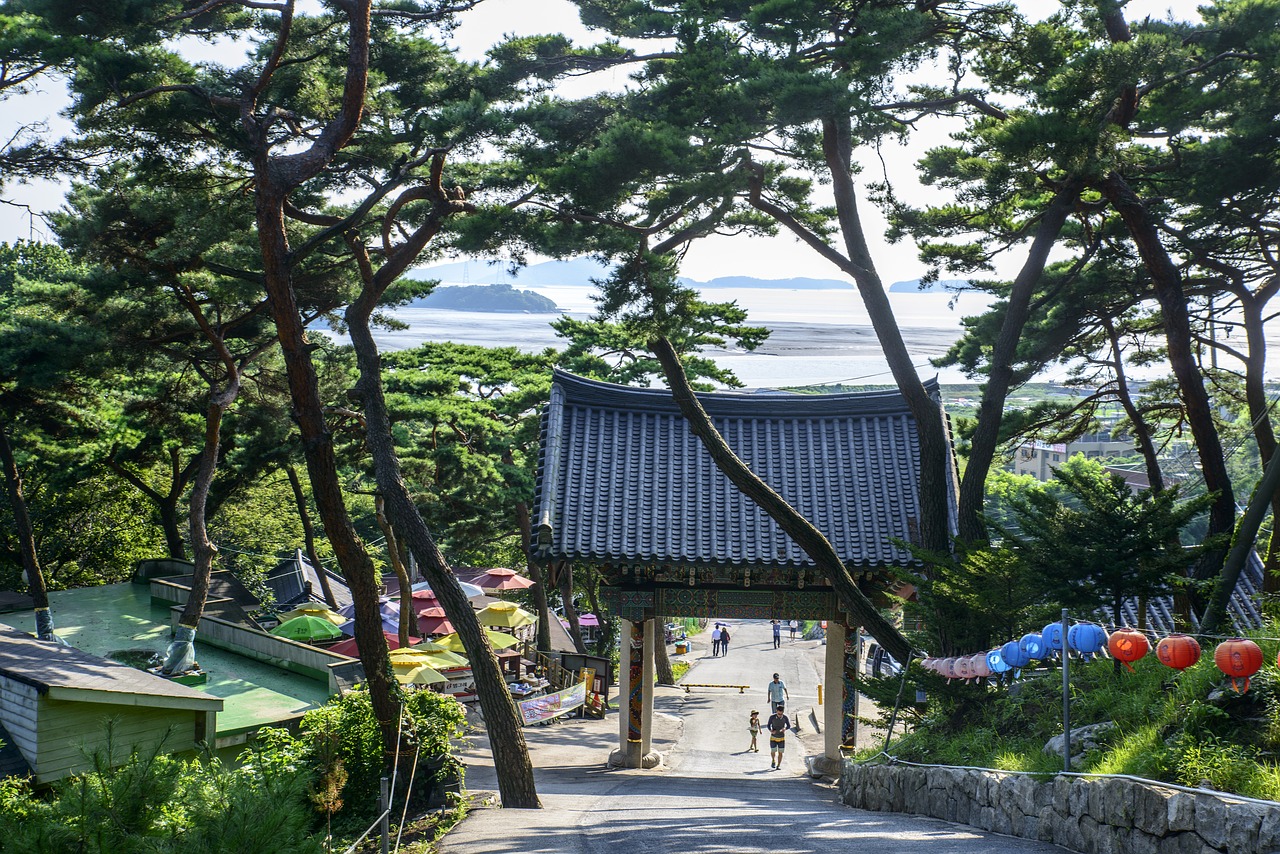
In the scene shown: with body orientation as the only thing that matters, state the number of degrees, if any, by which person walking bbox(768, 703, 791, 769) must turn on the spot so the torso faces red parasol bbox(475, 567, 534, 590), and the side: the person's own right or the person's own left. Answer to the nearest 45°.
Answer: approximately 135° to the person's own right

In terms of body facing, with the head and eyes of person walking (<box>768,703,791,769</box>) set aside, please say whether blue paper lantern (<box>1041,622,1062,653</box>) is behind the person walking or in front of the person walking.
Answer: in front

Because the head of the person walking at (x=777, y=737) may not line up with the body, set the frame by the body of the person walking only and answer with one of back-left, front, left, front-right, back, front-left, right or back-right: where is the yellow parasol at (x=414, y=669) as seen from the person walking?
right

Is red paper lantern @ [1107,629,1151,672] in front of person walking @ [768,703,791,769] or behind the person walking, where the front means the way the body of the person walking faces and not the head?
in front

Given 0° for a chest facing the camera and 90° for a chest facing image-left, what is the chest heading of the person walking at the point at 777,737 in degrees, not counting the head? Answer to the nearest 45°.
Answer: approximately 0°

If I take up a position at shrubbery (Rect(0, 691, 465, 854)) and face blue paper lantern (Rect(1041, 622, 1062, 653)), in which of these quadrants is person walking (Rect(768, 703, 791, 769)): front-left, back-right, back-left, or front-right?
front-left

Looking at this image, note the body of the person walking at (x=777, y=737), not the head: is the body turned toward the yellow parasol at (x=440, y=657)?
no

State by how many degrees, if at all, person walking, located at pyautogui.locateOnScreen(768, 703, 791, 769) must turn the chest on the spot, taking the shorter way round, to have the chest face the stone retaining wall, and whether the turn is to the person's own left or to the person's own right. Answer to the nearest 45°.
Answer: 0° — they already face it

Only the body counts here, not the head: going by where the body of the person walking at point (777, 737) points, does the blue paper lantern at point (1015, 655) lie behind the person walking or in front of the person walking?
in front

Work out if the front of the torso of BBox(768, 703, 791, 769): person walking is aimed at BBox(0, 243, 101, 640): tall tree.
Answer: no

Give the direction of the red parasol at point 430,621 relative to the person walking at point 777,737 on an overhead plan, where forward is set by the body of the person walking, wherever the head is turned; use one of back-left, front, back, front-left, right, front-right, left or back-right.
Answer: back-right
